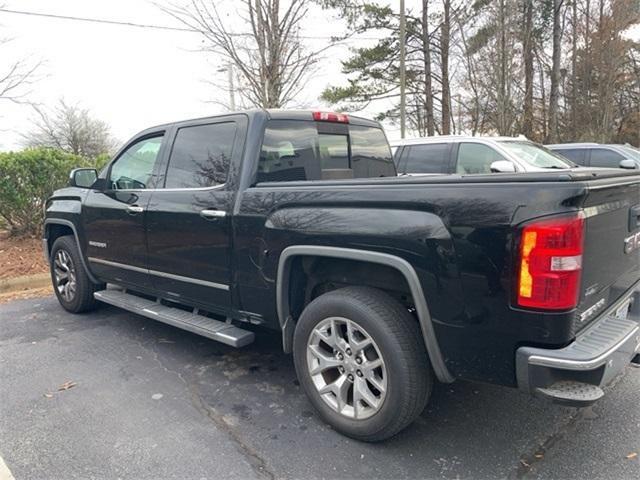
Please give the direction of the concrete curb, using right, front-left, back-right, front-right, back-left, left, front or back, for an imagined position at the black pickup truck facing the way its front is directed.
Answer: front

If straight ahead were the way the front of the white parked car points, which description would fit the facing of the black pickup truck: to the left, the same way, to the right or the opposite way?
the opposite way

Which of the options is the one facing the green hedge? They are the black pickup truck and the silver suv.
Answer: the black pickup truck

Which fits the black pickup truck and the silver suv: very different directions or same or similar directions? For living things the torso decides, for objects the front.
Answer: very different directions

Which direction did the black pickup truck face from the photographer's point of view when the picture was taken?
facing away from the viewer and to the left of the viewer

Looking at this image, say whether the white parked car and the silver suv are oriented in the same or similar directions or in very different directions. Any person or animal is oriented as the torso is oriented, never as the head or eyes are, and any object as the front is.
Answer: same or similar directions

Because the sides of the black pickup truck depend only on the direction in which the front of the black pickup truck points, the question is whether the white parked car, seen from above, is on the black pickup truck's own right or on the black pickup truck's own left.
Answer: on the black pickup truck's own right

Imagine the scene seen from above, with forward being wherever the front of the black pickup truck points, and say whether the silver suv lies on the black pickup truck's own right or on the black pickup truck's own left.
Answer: on the black pickup truck's own right

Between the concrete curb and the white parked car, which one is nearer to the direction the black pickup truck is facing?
the concrete curb

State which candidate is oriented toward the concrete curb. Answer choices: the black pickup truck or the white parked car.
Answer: the black pickup truck

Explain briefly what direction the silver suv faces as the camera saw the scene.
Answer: facing the viewer and to the right of the viewer

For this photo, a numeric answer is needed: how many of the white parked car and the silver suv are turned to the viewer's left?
0
